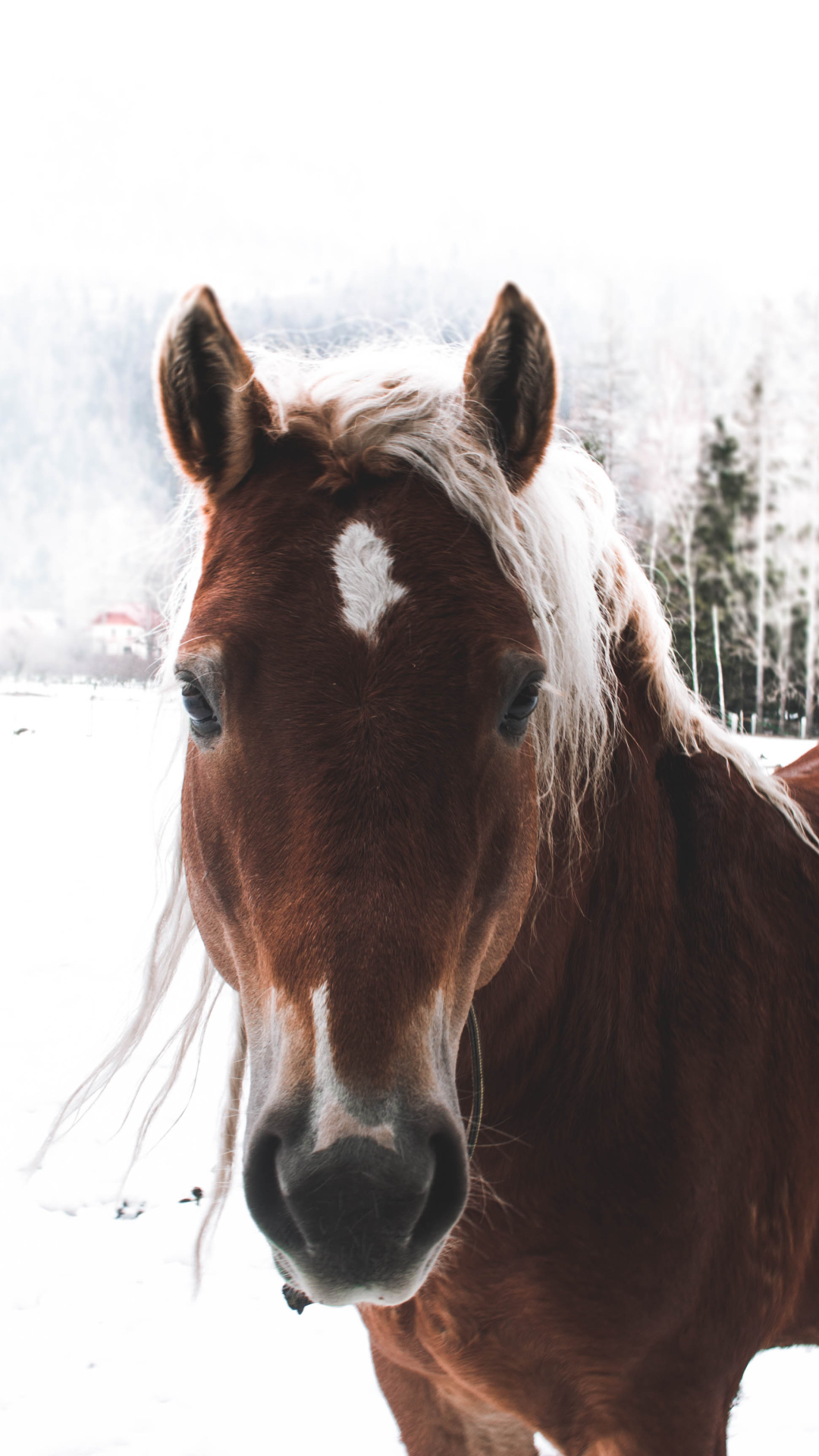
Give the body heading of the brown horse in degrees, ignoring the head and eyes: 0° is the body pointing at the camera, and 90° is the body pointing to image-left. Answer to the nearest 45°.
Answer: approximately 45°
